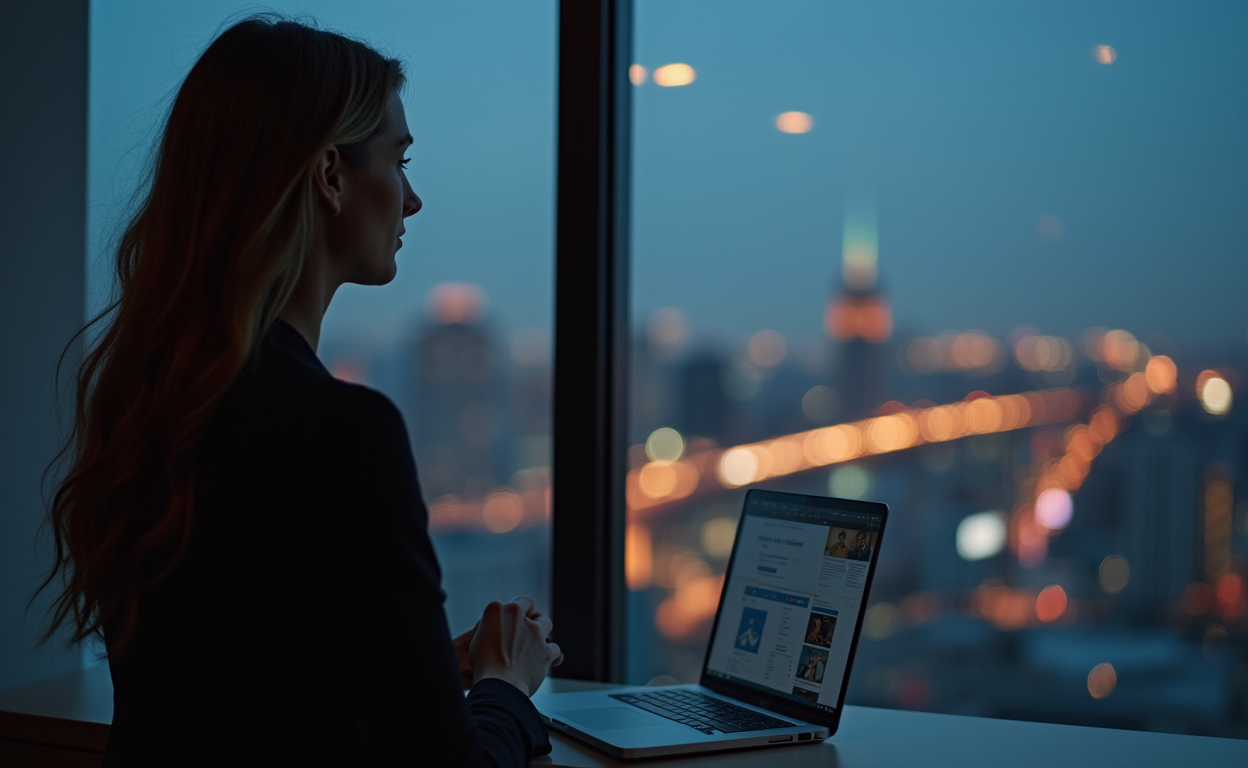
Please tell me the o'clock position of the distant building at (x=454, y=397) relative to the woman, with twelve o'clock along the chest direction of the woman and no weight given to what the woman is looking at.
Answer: The distant building is roughly at 11 o'clock from the woman.

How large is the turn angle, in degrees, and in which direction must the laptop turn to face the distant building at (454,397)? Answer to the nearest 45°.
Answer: approximately 90° to its right

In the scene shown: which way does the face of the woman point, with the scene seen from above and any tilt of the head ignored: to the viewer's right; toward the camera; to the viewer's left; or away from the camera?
to the viewer's right

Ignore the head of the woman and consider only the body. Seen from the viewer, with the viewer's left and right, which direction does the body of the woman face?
facing away from the viewer and to the right of the viewer

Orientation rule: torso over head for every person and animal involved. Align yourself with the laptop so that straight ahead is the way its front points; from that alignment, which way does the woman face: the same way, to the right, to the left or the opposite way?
the opposite way
